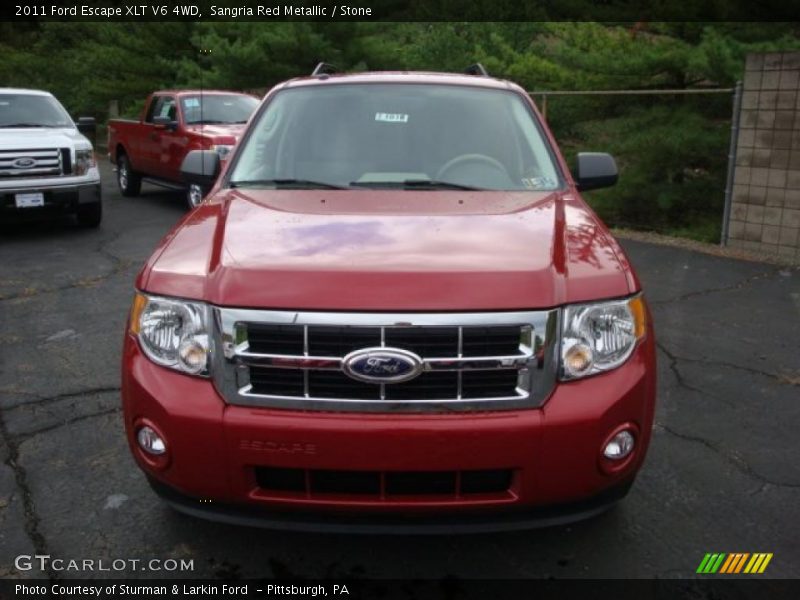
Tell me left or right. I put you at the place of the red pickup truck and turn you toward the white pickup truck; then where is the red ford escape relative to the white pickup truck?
left

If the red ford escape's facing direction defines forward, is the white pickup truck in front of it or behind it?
behind

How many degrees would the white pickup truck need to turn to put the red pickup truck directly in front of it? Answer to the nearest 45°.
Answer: approximately 135° to its left

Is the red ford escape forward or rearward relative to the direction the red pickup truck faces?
forward

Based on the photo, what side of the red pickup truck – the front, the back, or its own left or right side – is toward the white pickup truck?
right

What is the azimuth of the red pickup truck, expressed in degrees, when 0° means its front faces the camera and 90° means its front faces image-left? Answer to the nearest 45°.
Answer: approximately 315°

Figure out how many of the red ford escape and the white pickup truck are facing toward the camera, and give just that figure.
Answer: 2

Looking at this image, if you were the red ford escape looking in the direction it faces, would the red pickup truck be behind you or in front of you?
behind

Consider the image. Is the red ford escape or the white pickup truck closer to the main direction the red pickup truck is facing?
the red ford escape

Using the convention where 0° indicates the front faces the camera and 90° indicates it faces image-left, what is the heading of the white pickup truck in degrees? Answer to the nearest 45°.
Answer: approximately 0°
